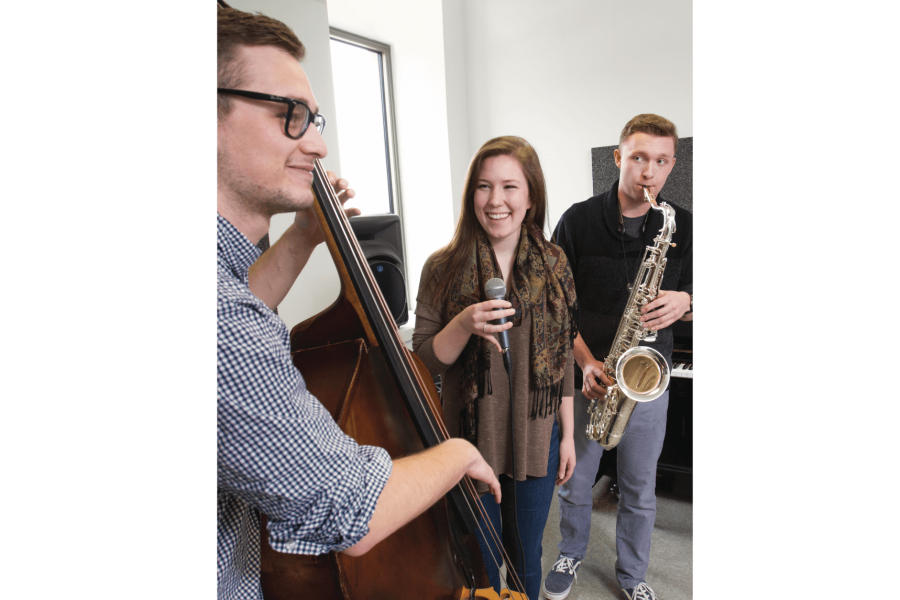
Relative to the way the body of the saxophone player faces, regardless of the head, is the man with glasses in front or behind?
in front

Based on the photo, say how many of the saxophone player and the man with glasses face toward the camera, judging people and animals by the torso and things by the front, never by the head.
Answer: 1

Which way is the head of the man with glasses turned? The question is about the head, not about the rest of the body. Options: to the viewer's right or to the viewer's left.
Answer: to the viewer's right

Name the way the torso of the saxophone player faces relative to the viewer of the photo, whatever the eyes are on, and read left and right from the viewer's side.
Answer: facing the viewer

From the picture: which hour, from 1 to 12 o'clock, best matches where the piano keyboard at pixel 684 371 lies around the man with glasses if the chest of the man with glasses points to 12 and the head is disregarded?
The piano keyboard is roughly at 11 o'clock from the man with glasses.

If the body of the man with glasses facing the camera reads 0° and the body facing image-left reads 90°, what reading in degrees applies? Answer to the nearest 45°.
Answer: approximately 270°
